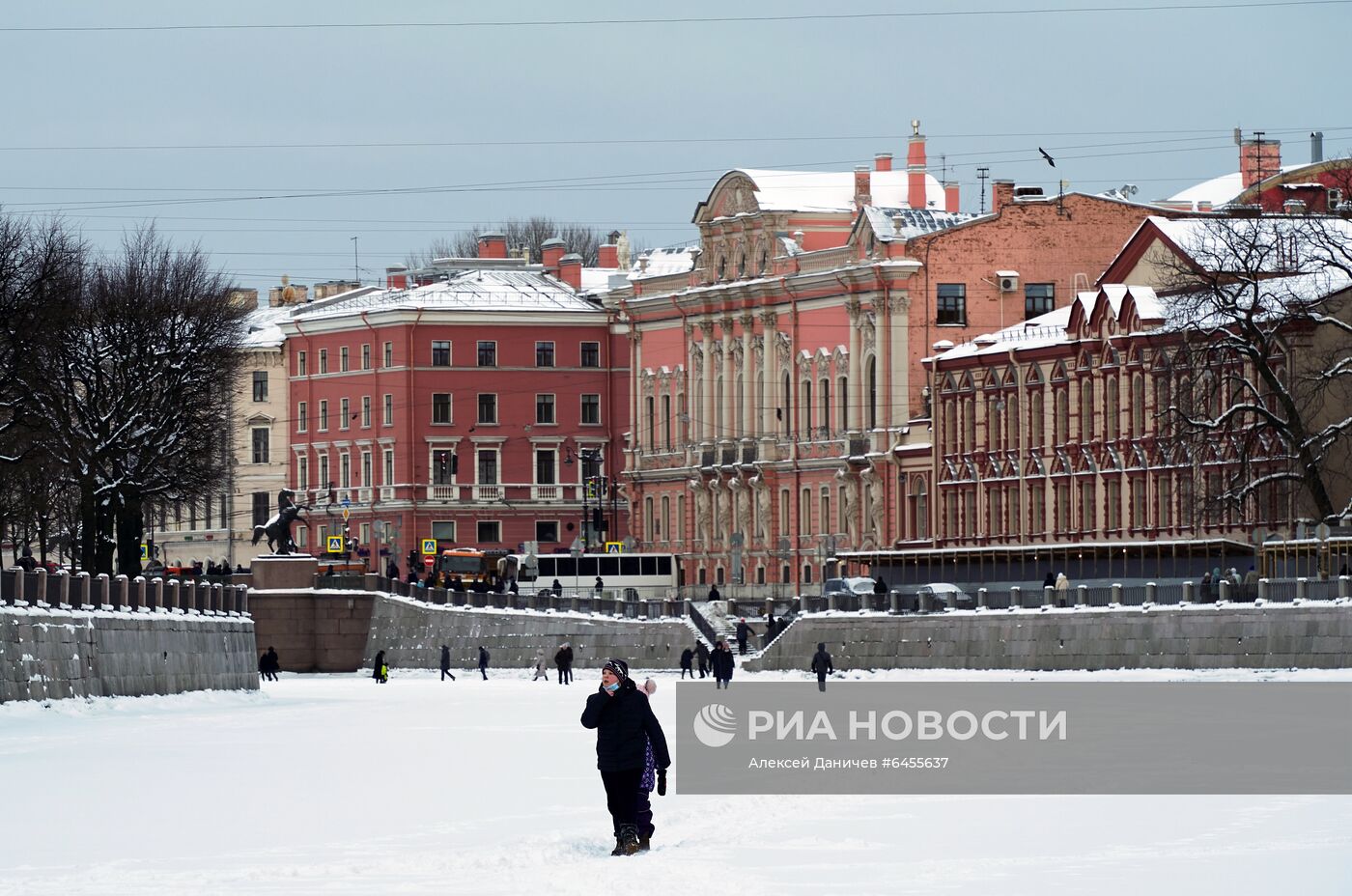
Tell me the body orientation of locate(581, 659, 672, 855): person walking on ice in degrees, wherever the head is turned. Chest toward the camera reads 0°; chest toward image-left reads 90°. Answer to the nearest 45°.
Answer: approximately 45°
